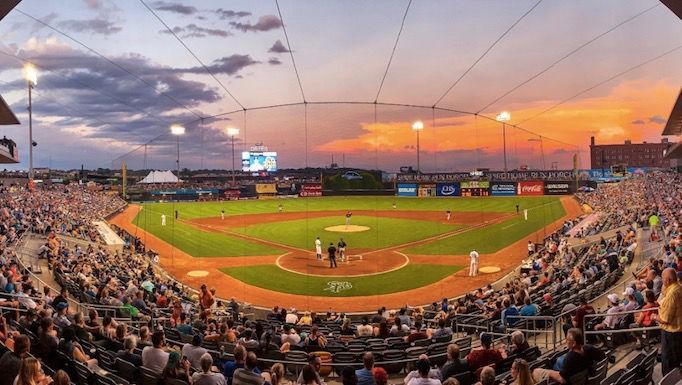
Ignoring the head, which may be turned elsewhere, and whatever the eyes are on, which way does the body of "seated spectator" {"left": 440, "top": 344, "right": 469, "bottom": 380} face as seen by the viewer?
away from the camera

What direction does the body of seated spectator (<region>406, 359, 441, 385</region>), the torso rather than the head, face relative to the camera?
away from the camera

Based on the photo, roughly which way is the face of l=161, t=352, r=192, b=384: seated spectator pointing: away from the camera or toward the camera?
away from the camera

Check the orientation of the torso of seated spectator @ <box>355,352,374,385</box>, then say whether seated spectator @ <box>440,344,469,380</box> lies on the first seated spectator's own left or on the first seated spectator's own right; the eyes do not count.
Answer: on the first seated spectator's own right

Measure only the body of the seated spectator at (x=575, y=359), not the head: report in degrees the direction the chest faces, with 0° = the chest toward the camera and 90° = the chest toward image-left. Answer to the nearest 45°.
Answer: approximately 135°

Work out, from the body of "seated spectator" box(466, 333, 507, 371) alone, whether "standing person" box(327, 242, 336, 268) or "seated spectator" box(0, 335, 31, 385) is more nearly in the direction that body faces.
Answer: the standing person

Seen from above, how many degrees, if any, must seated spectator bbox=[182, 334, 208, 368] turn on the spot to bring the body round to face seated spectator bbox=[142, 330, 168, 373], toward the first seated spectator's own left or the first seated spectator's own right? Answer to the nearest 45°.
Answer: approximately 135° to the first seated spectator's own left

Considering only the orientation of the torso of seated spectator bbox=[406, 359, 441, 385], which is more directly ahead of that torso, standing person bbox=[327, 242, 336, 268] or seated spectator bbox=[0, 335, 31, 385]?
the standing person

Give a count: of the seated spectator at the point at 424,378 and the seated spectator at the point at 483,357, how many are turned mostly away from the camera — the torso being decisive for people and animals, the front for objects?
2

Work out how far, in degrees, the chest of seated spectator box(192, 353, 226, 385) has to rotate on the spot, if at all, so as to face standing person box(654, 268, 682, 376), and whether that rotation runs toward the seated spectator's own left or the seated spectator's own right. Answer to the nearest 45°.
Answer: approximately 90° to the seated spectator's own right

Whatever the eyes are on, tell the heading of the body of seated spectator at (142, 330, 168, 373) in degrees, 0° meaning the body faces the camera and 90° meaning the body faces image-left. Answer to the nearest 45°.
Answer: approximately 225°

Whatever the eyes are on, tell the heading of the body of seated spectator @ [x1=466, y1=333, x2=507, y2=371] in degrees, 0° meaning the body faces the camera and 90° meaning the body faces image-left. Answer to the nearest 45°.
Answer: approximately 180°

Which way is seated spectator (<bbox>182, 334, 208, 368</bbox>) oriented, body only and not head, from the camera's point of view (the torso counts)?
away from the camera
